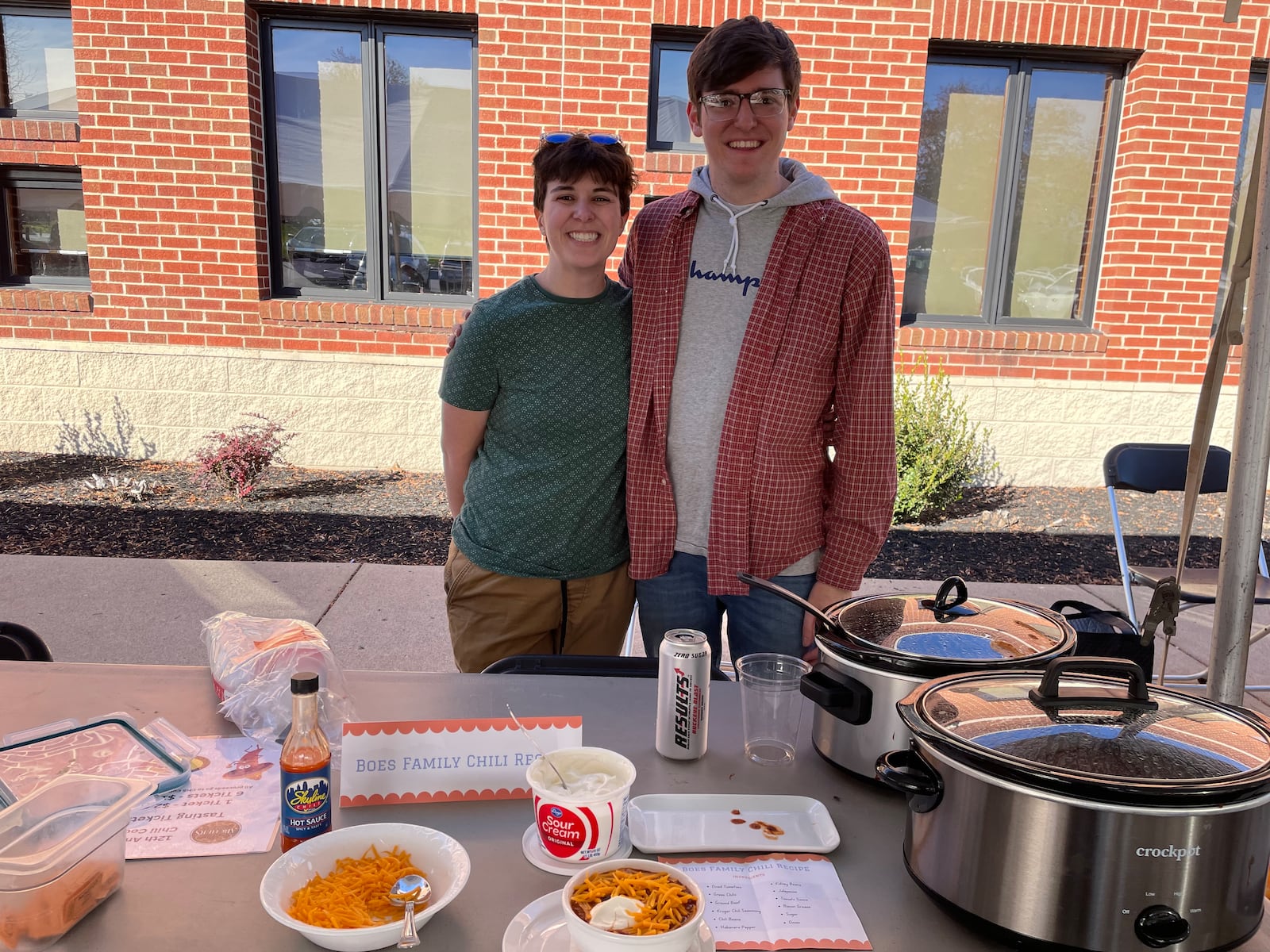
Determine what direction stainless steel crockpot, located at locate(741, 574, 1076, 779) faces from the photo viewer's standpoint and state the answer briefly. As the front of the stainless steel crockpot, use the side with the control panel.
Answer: facing the viewer and to the right of the viewer

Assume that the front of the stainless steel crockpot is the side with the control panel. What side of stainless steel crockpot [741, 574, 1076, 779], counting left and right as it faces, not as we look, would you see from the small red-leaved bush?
back

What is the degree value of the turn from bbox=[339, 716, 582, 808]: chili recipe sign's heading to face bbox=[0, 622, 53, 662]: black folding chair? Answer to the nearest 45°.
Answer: approximately 135° to its right

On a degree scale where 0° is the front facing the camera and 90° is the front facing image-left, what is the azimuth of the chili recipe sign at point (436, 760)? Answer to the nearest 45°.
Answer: approximately 0°

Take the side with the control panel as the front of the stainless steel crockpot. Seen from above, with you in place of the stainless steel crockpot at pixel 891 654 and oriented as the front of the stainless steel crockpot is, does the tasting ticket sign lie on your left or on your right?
on your right

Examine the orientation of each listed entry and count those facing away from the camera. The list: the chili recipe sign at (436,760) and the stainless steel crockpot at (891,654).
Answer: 0

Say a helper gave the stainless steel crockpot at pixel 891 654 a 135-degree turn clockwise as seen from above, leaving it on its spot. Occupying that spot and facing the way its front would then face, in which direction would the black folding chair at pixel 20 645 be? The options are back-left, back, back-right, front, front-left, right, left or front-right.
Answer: front

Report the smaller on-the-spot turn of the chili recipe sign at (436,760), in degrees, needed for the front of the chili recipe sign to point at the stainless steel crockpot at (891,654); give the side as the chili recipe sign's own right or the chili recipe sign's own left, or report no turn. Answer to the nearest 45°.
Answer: approximately 90° to the chili recipe sign's own left
